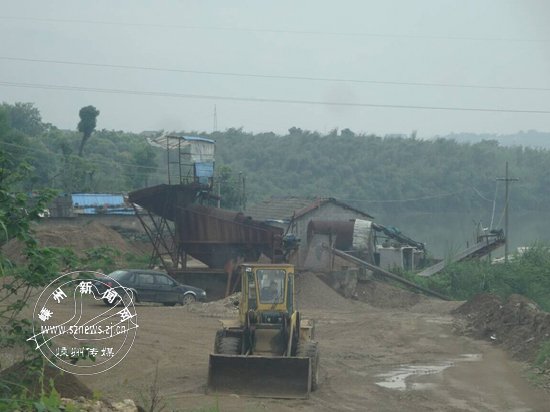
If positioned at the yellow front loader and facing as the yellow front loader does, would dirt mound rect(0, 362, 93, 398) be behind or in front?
in front

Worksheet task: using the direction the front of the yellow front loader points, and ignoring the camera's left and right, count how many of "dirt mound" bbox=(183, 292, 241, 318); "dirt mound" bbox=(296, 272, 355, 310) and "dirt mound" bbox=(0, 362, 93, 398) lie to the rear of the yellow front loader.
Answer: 2

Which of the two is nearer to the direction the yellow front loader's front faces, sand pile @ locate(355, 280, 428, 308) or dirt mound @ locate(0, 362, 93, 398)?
the dirt mound

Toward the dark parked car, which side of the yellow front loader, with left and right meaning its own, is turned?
back

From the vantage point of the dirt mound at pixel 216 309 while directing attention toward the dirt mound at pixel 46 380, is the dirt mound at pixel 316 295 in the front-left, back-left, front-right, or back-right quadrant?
back-left

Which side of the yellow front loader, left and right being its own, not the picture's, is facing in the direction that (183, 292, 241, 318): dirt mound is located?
back

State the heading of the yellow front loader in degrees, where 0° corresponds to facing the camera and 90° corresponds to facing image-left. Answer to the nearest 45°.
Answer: approximately 0°

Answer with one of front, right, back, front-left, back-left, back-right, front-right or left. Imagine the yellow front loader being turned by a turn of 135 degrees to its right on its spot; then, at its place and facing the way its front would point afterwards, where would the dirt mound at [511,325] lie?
right
